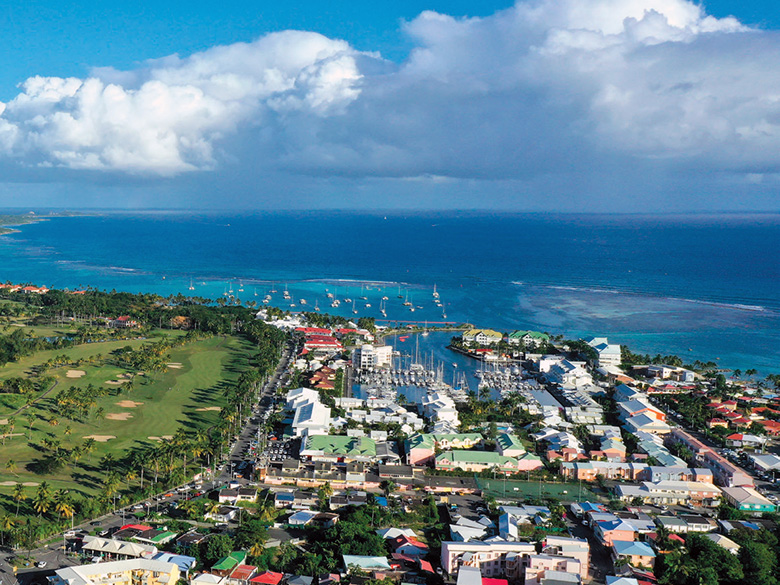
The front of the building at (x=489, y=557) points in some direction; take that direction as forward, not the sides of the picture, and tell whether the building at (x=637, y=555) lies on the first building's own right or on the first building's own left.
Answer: on the first building's own left

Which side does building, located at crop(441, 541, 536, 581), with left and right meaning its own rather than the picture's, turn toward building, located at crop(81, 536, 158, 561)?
right

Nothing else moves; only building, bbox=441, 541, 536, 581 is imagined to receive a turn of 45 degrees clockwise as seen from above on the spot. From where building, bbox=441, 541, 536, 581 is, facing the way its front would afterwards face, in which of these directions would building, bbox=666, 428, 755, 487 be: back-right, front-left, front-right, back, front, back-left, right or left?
back

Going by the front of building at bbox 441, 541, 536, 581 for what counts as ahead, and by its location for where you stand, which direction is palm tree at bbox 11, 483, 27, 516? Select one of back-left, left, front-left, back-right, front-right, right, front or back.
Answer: right

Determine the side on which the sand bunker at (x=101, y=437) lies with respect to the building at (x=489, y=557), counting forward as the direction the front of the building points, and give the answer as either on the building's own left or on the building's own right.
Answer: on the building's own right

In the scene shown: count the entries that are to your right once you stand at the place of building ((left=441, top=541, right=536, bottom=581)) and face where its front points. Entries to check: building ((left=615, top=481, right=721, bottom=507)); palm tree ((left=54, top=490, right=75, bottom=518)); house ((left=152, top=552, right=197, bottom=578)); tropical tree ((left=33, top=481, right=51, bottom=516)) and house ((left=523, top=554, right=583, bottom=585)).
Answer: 3

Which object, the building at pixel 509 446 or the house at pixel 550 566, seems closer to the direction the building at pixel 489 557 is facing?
the house

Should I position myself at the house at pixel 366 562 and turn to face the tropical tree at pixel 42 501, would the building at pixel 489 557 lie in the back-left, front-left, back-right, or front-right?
back-right

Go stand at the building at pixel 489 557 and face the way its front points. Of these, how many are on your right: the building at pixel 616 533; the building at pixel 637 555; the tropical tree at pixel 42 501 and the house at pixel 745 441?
1

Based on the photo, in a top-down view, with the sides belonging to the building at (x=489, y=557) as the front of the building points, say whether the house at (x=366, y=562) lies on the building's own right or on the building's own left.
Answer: on the building's own right

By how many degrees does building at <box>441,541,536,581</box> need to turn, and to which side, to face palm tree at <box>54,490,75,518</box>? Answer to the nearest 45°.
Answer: approximately 90° to its right

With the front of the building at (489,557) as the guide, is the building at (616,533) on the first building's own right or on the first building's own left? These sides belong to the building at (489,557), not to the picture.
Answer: on the first building's own left

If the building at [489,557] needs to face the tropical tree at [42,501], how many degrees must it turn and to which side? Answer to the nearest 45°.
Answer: approximately 90° to its right

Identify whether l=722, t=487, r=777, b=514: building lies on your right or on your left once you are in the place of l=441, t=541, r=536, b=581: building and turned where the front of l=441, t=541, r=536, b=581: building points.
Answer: on your left
